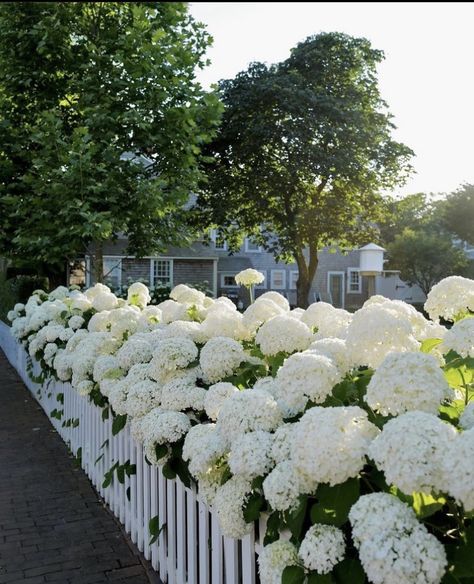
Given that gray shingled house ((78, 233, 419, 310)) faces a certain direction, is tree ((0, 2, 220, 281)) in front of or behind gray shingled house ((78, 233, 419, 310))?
in front

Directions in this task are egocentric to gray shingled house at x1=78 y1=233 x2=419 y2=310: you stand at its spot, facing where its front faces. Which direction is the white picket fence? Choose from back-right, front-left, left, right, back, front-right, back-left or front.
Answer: front

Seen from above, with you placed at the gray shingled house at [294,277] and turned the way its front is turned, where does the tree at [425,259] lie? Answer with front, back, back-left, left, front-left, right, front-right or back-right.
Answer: left

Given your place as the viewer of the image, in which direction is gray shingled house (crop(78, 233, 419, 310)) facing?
facing the viewer

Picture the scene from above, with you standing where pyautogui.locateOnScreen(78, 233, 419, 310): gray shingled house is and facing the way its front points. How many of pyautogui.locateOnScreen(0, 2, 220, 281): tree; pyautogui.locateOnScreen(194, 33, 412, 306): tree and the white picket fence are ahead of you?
3

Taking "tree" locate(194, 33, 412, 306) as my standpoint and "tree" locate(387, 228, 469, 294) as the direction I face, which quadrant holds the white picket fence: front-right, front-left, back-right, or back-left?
back-right

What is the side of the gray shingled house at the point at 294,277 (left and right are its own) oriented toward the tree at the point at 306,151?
front

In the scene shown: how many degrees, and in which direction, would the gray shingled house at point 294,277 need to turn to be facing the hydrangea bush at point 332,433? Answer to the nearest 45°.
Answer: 0° — it already faces it
